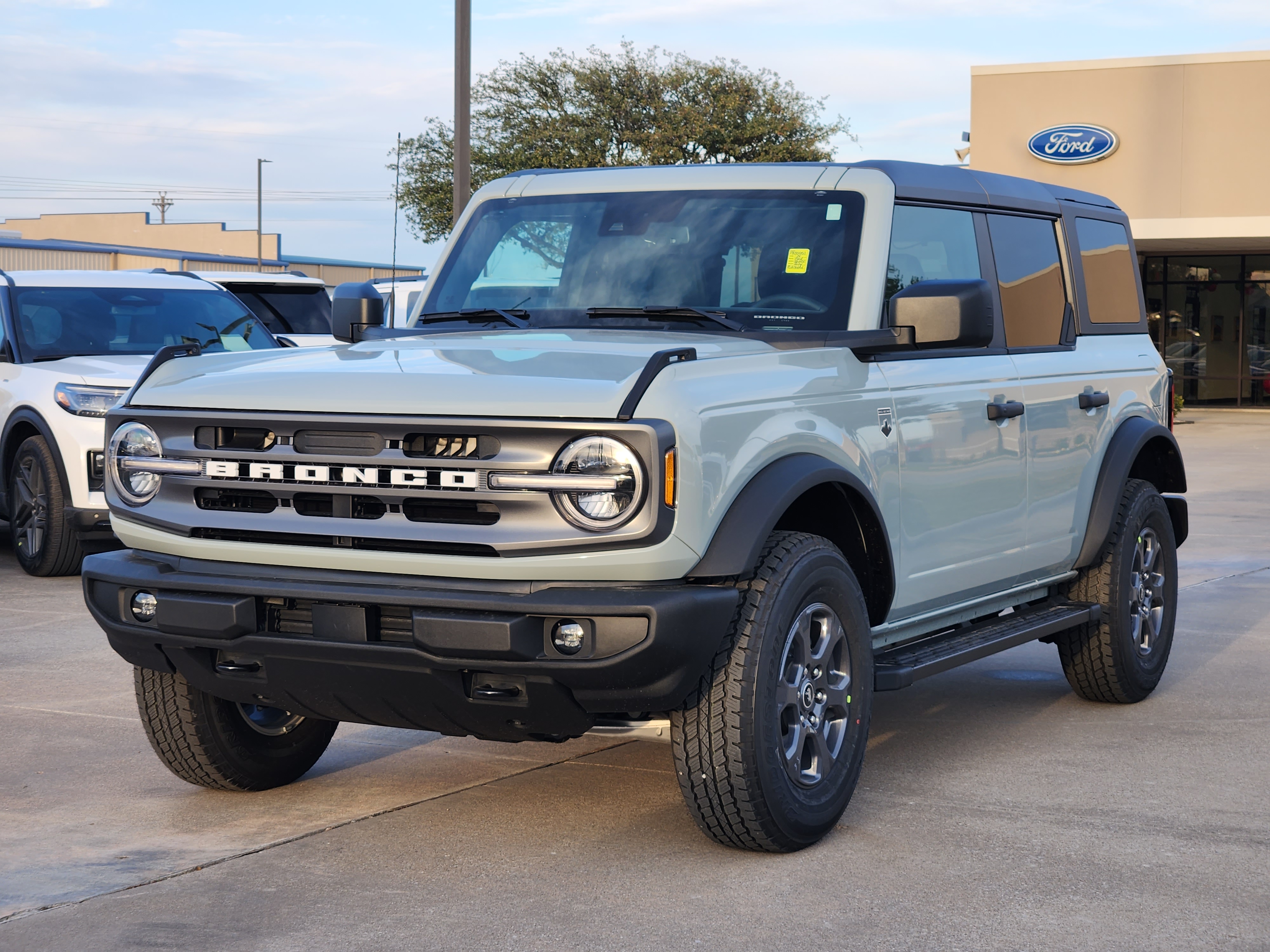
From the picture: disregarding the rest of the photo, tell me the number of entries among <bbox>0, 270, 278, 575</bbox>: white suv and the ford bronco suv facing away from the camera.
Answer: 0

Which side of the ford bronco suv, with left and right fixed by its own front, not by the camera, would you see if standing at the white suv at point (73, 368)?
right

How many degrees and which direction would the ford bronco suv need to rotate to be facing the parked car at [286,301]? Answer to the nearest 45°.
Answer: approximately 135° to its right

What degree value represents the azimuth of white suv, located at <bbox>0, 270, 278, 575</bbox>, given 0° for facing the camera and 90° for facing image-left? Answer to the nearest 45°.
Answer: approximately 315°

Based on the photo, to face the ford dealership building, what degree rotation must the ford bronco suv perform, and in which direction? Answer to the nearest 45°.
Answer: approximately 135° to its right

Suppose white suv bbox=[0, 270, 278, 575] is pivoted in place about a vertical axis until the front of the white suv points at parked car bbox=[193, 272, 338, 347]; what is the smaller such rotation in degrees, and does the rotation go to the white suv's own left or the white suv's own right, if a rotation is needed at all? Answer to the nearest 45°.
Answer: approximately 135° to the white suv's own left

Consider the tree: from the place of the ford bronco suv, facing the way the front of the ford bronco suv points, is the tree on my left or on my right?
on my right

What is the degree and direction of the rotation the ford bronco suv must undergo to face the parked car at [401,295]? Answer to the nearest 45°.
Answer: approximately 135° to its right

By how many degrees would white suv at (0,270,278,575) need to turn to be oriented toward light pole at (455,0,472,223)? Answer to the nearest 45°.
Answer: approximately 90° to its left

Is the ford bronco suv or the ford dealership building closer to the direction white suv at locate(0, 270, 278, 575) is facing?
the ford bronco suv

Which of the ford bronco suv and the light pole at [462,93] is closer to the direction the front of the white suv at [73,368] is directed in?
the ford bronco suv
